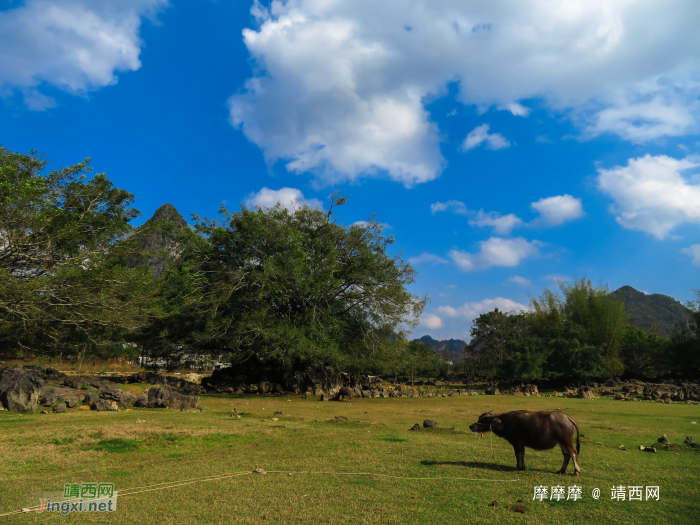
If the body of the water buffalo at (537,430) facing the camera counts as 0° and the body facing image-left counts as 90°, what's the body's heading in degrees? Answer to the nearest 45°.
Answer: approximately 90°

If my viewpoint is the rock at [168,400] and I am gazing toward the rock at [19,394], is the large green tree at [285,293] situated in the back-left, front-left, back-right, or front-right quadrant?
back-right

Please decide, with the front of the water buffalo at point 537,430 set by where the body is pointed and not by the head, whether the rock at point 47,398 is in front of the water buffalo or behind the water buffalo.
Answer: in front

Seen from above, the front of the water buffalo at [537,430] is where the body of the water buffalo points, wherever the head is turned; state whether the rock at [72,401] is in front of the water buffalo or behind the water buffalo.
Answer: in front
